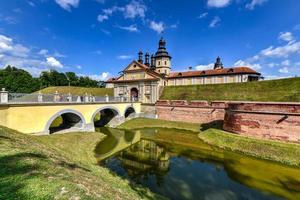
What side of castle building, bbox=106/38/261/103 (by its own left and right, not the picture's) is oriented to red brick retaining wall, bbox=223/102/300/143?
left

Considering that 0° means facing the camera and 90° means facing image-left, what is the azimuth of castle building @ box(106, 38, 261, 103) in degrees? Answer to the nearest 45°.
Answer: approximately 45°
